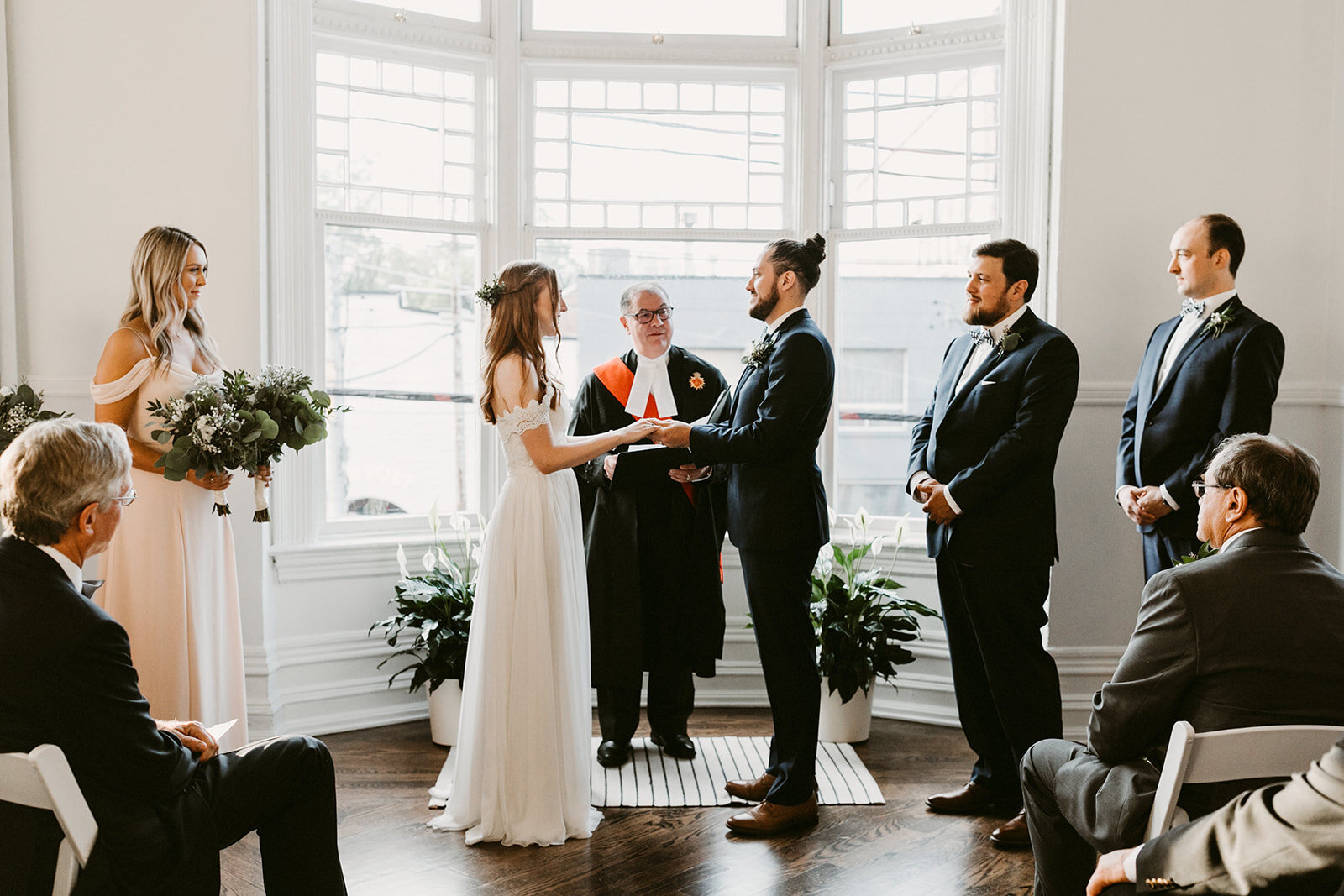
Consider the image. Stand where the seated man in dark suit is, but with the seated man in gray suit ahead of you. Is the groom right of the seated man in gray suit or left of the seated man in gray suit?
left

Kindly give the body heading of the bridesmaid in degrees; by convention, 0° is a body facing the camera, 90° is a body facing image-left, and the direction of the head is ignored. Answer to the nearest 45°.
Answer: approximately 315°

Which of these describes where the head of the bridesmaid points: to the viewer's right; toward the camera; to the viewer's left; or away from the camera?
to the viewer's right

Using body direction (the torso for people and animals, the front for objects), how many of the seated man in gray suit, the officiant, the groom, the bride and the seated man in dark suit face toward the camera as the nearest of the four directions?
1

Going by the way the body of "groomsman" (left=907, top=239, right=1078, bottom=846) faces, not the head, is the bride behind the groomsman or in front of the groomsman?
in front

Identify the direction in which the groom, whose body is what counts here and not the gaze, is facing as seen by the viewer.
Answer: to the viewer's left

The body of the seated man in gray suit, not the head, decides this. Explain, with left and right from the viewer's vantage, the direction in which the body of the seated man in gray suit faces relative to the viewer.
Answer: facing away from the viewer and to the left of the viewer

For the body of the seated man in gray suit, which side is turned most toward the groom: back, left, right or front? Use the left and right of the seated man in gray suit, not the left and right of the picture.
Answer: front

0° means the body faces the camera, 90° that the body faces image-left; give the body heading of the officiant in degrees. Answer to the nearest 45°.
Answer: approximately 0°

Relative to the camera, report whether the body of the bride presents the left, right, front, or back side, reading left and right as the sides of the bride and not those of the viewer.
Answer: right

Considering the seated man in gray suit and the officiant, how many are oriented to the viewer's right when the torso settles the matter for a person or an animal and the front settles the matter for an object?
0

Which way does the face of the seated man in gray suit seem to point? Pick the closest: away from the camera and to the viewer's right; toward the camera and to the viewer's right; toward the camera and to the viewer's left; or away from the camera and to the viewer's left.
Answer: away from the camera and to the viewer's left

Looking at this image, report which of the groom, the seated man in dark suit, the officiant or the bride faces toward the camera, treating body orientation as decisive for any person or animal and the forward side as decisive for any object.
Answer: the officiant

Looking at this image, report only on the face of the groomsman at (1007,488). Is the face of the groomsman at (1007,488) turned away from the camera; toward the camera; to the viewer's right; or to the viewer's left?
to the viewer's left

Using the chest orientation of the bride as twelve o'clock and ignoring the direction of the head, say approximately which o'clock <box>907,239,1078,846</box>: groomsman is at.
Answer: The groomsman is roughly at 12 o'clock from the bride.

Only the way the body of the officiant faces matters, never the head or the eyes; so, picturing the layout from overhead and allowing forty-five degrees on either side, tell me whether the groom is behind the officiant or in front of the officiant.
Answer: in front

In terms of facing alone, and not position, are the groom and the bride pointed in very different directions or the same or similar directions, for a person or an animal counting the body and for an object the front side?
very different directions

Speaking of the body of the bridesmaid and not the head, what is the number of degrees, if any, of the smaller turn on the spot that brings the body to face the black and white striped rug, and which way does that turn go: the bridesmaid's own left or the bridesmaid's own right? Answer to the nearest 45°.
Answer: approximately 45° to the bridesmaid's own left

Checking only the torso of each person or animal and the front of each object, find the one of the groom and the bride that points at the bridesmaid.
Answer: the groom
